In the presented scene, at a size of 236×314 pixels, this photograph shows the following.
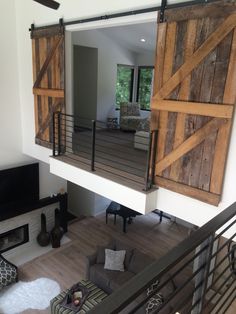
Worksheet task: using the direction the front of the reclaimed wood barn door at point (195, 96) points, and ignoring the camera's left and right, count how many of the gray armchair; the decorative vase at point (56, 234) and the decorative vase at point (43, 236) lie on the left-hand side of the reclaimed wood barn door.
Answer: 0

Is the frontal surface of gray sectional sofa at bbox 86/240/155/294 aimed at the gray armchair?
no

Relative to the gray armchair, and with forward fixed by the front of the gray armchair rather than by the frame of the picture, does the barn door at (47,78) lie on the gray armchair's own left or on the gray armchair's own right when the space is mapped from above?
on the gray armchair's own right

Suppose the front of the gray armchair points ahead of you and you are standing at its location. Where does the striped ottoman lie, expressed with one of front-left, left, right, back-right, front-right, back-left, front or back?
front-right

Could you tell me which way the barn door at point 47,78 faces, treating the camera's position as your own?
facing the viewer and to the left of the viewer

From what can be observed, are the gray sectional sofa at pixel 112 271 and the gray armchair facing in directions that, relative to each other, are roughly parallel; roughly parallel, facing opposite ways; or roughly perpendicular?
roughly parallel

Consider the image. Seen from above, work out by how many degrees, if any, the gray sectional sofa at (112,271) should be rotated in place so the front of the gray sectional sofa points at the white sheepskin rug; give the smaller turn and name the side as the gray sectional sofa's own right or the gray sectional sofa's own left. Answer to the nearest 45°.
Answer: approximately 45° to the gray sectional sofa's own right

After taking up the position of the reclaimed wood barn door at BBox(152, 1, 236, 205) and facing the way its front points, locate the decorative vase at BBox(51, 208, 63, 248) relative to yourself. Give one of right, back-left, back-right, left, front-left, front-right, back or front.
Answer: right

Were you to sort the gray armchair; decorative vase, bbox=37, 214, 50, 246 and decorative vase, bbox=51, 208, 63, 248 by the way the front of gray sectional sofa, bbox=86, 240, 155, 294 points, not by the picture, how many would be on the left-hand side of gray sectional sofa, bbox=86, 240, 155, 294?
0

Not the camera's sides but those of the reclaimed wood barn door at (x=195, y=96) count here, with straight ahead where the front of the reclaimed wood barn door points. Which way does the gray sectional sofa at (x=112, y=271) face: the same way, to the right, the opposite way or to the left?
the same way

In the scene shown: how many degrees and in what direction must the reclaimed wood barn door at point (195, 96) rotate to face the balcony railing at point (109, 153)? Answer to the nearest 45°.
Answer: approximately 90° to its right
